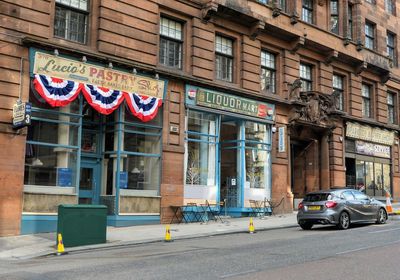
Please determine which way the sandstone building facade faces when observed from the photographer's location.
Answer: facing the viewer and to the right of the viewer
